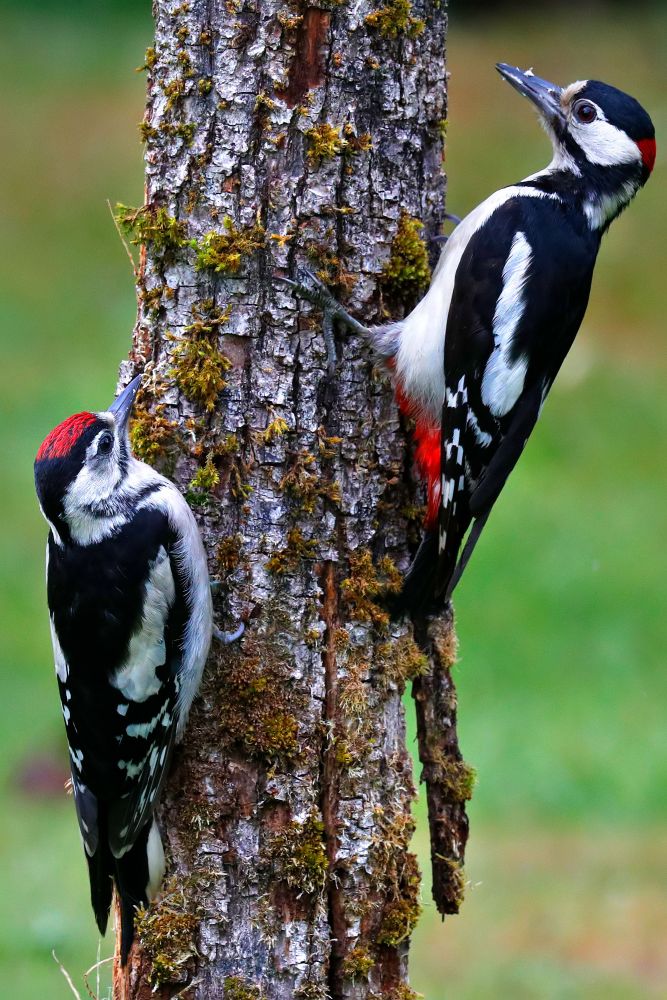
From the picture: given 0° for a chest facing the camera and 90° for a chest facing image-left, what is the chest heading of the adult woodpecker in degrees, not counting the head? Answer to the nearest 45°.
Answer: approximately 90°

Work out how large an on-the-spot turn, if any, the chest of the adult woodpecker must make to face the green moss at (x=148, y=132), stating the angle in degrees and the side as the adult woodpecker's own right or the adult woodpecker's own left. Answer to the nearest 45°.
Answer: approximately 45° to the adult woodpecker's own left
